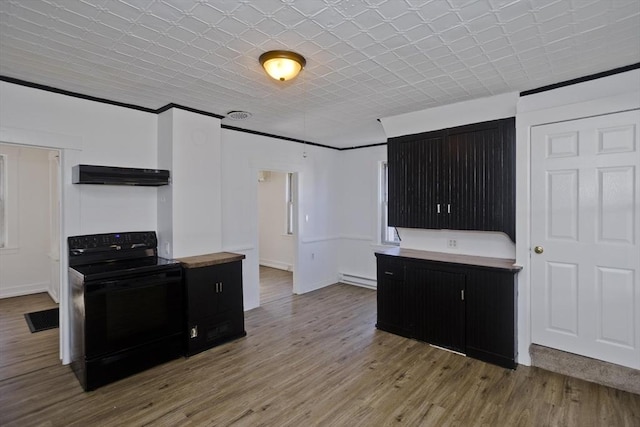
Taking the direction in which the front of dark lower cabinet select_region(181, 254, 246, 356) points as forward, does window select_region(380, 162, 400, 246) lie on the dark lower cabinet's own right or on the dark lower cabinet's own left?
on the dark lower cabinet's own left

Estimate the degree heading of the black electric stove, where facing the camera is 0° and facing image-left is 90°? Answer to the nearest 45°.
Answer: approximately 315°

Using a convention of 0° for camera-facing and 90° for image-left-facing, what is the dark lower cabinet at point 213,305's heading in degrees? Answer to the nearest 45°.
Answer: approximately 315°

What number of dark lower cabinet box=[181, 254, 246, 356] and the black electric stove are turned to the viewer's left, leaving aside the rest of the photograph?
0

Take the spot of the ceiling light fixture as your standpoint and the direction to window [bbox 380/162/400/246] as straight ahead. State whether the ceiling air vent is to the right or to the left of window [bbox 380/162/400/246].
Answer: left
